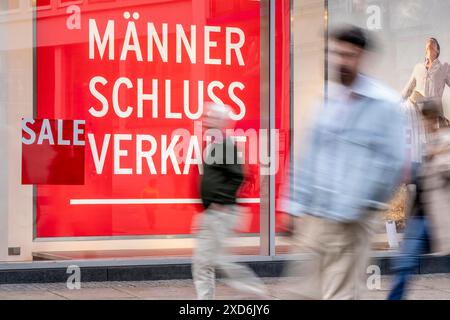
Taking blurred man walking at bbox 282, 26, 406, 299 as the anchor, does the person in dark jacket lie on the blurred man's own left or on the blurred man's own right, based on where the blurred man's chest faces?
on the blurred man's own right

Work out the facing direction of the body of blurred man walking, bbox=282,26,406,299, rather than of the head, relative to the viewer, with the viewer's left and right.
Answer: facing the viewer and to the left of the viewer
